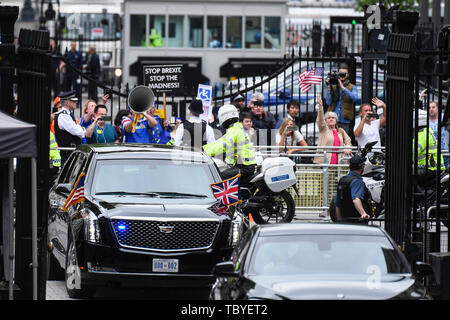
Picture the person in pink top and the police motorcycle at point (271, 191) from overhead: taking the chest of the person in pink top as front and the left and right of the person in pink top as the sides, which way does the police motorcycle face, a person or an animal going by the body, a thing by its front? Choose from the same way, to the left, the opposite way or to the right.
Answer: to the right

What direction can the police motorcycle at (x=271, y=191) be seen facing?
to the viewer's left

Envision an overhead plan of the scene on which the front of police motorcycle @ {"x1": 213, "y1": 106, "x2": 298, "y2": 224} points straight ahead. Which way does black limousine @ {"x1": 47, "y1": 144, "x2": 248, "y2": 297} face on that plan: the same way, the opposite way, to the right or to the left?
to the left

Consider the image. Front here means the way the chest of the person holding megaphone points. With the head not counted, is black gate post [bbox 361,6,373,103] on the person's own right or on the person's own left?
on the person's own left

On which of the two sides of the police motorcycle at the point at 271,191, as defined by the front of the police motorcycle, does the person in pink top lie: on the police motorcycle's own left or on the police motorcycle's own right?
on the police motorcycle's own right

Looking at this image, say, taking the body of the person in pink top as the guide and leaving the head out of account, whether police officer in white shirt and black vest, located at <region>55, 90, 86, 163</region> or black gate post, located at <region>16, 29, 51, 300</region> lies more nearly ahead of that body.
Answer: the black gate post

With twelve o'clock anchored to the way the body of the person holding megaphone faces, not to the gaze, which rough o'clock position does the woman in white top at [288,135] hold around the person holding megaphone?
The woman in white top is roughly at 8 o'clock from the person holding megaphone.

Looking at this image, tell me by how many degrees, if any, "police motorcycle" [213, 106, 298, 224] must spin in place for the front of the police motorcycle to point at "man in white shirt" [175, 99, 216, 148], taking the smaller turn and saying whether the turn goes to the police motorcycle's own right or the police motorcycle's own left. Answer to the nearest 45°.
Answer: approximately 45° to the police motorcycle's own right

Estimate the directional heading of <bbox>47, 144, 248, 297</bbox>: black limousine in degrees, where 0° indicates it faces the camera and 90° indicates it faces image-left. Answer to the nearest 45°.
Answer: approximately 0°
